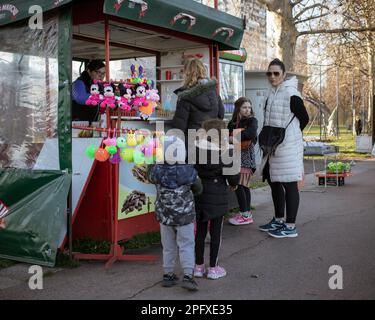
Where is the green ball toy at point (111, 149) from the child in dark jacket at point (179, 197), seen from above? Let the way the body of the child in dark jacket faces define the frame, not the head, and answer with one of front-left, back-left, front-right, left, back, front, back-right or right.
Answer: front-left

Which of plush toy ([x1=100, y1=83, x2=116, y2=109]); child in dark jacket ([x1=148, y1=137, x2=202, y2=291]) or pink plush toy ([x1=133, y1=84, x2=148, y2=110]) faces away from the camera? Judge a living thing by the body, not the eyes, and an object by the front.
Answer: the child in dark jacket

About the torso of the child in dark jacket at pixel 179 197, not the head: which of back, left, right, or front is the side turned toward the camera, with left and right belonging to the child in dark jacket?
back

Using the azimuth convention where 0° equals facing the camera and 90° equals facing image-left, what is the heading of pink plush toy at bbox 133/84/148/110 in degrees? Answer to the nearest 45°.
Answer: approximately 0°

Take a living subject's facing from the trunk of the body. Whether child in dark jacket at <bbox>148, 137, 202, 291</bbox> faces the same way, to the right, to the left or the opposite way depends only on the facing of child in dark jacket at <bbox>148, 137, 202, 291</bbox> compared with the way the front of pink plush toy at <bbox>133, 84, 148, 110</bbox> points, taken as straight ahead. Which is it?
the opposite way

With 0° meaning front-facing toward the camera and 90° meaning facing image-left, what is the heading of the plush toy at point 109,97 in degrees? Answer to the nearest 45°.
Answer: approximately 0°

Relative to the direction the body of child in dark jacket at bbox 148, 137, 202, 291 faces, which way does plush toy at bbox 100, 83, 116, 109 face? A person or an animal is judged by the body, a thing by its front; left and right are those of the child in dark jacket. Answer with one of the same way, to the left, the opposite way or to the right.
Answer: the opposite way
